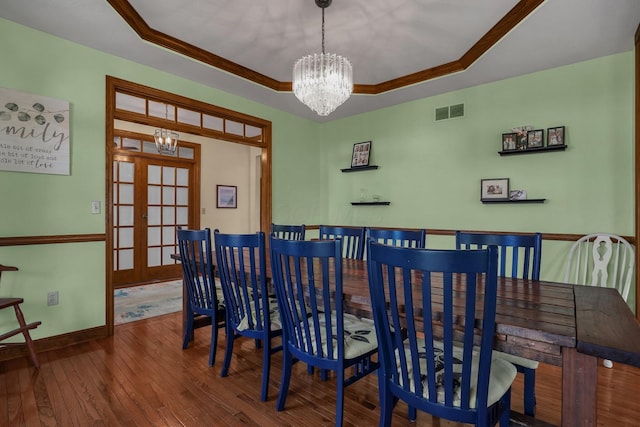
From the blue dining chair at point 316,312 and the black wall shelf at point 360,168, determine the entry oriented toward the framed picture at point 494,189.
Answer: the blue dining chair

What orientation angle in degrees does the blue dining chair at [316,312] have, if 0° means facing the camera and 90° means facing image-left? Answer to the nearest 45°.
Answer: approximately 225°

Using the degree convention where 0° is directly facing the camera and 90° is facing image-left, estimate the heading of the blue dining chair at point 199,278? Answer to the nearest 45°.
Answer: approximately 225°

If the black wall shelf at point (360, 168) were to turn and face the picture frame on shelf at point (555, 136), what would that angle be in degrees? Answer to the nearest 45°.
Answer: approximately 90° to its left

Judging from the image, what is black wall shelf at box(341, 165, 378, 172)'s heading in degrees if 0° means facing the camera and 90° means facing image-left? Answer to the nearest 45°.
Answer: approximately 45°

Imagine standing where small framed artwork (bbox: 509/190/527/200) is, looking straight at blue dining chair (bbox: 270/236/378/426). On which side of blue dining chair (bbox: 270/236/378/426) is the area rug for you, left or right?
right

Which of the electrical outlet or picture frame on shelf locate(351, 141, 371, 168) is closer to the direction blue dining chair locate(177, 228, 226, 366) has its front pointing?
the picture frame on shelf

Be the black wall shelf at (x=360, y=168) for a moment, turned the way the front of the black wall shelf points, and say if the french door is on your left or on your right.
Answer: on your right

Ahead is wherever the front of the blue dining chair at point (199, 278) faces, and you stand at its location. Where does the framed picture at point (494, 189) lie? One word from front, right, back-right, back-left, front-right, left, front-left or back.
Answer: front-right

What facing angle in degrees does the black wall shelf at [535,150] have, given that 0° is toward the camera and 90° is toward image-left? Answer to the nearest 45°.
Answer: approximately 45°

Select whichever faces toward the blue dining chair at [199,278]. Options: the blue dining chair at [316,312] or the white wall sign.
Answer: the white wall sign
